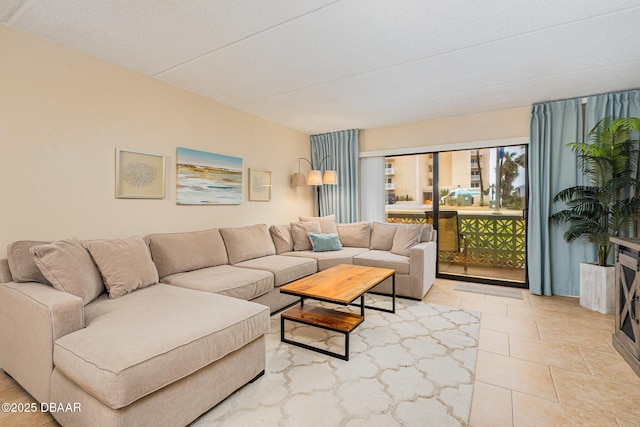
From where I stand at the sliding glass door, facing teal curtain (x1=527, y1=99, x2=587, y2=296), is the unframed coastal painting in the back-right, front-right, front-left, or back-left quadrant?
back-right

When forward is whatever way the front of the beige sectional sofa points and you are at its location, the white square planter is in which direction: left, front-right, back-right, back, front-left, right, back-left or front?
front-left

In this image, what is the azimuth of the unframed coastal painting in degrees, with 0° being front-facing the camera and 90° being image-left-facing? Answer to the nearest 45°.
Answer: approximately 315°

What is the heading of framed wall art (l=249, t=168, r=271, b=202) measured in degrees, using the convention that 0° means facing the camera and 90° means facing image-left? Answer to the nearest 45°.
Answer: approximately 315°

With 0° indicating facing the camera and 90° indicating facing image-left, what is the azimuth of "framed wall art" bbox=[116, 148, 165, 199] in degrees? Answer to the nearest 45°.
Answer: approximately 315°

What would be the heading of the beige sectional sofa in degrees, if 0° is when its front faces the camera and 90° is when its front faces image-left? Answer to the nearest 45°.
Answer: approximately 315°

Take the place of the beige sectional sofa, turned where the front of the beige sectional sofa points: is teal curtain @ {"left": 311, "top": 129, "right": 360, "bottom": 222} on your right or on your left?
on your left

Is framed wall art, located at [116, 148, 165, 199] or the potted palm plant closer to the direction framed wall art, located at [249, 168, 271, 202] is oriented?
the potted palm plant

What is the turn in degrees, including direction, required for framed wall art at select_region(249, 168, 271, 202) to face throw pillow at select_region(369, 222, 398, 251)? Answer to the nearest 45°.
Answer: approximately 45° to its left

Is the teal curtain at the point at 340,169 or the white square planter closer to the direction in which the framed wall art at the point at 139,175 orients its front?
the white square planter
